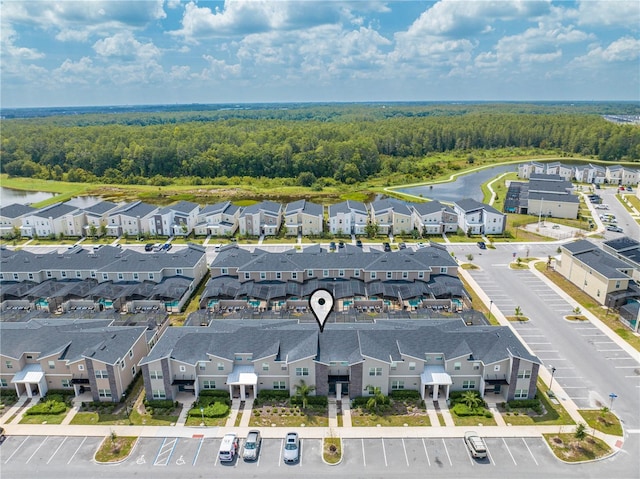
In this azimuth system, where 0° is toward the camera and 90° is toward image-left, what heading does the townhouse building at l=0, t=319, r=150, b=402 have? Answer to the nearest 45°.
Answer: approximately 0°

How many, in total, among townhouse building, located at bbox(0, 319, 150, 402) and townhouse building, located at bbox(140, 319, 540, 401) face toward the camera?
2

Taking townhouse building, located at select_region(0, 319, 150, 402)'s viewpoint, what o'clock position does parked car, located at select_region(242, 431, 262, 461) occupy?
The parked car is roughly at 11 o'clock from the townhouse building.

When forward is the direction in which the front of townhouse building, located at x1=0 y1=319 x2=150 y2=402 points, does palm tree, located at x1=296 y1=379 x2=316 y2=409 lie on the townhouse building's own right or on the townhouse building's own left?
on the townhouse building's own left

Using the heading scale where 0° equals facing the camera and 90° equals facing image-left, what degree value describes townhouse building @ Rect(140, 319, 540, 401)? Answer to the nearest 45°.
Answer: approximately 0°
